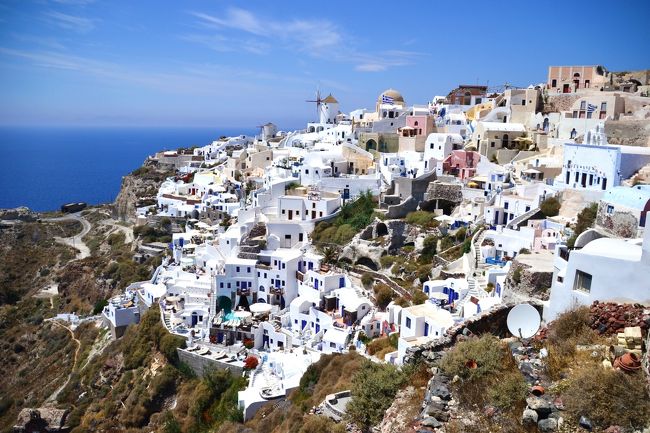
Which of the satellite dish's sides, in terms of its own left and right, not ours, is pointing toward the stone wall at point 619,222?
back

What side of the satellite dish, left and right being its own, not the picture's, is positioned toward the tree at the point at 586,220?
back

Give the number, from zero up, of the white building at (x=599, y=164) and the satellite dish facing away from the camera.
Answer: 0

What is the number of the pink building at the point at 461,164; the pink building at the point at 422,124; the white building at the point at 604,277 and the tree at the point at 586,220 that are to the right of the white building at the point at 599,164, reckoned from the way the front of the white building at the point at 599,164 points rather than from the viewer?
2

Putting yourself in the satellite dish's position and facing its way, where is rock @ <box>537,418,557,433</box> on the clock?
The rock is roughly at 12 o'clock from the satellite dish.

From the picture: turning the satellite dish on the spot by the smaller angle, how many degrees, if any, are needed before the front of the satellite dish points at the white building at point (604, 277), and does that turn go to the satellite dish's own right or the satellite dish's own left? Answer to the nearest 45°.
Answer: approximately 135° to the satellite dish's own left

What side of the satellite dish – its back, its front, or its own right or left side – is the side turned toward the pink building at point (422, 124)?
back

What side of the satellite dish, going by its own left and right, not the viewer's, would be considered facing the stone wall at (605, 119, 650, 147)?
back

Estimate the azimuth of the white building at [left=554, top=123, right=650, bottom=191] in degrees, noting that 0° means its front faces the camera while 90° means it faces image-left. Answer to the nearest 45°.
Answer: approximately 45°

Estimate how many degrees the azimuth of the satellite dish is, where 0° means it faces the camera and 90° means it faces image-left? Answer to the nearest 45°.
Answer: approximately 0°

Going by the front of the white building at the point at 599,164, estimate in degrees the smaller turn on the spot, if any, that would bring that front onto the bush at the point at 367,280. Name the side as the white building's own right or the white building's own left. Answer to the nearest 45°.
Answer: approximately 45° to the white building's own right
